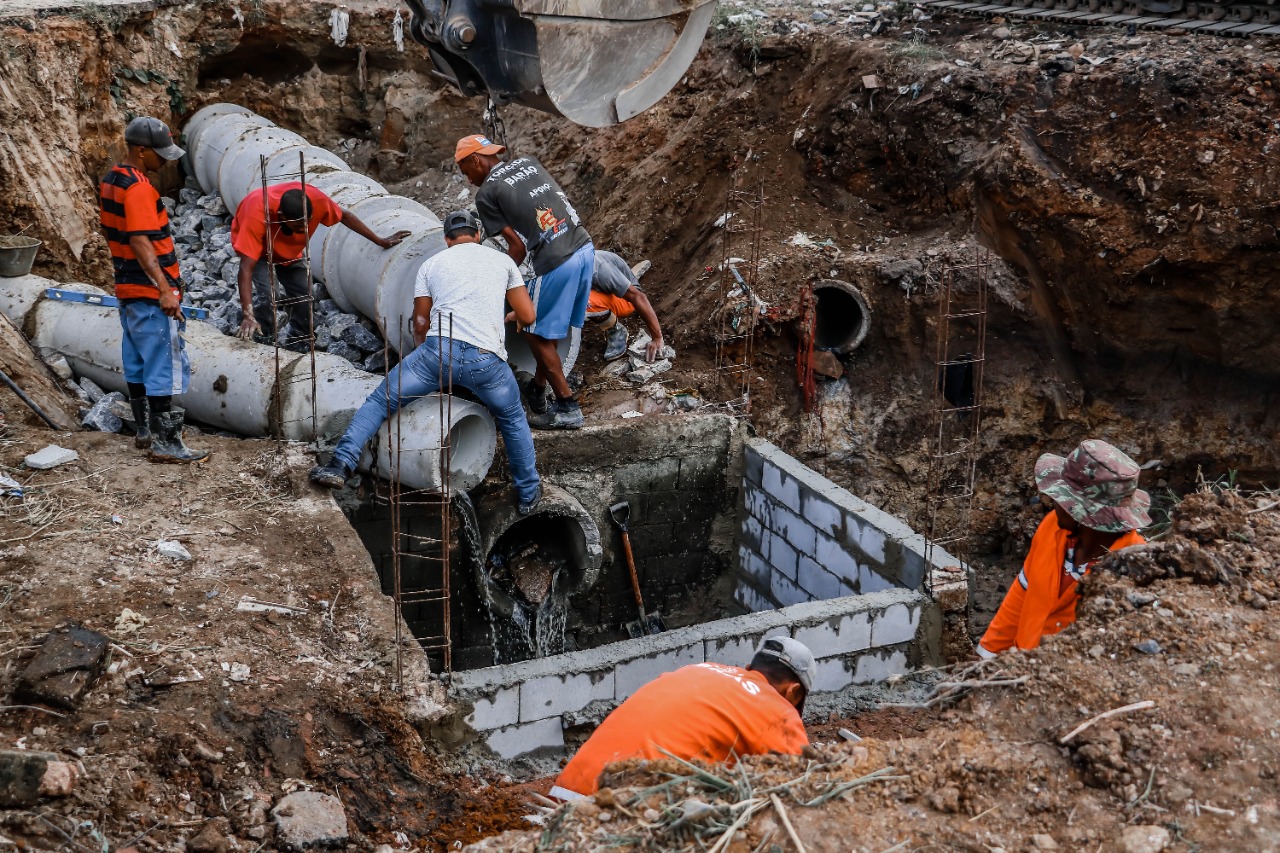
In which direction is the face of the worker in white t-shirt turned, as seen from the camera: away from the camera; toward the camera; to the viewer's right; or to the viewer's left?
away from the camera

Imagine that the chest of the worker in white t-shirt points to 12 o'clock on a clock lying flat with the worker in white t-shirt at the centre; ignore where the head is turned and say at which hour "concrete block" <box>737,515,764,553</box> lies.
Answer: The concrete block is roughly at 2 o'clock from the worker in white t-shirt.

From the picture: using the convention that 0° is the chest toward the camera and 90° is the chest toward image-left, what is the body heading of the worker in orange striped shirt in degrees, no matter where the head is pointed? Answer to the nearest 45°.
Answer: approximately 270°

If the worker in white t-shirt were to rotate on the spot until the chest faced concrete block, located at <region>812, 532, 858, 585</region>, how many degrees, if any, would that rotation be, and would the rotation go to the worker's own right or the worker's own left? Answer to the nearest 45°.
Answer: approximately 90° to the worker's own right

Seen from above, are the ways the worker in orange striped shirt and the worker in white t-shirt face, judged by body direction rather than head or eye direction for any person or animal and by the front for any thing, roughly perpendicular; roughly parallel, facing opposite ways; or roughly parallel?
roughly perpendicular

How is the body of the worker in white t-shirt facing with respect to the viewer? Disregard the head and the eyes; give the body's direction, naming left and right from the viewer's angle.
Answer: facing away from the viewer

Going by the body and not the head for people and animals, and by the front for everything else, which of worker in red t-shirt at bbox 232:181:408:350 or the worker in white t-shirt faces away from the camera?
the worker in white t-shirt

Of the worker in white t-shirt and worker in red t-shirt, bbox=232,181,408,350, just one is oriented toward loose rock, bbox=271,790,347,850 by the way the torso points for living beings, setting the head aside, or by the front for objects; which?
the worker in red t-shirt

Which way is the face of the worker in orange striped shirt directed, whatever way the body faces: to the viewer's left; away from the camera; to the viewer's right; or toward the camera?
to the viewer's right

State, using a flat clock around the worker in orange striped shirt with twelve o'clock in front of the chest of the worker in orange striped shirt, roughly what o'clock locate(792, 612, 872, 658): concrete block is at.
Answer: The concrete block is roughly at 1 o'clock from the worker in orange striped shirt.
